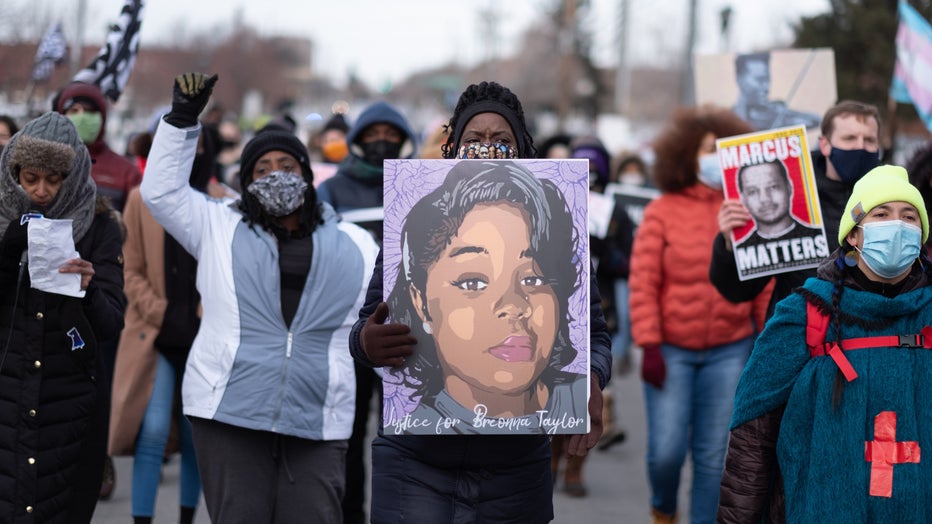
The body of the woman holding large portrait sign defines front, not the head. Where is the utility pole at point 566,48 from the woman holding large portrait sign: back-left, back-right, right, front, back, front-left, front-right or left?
back

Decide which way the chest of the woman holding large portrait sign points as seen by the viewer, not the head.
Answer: toward the camera
